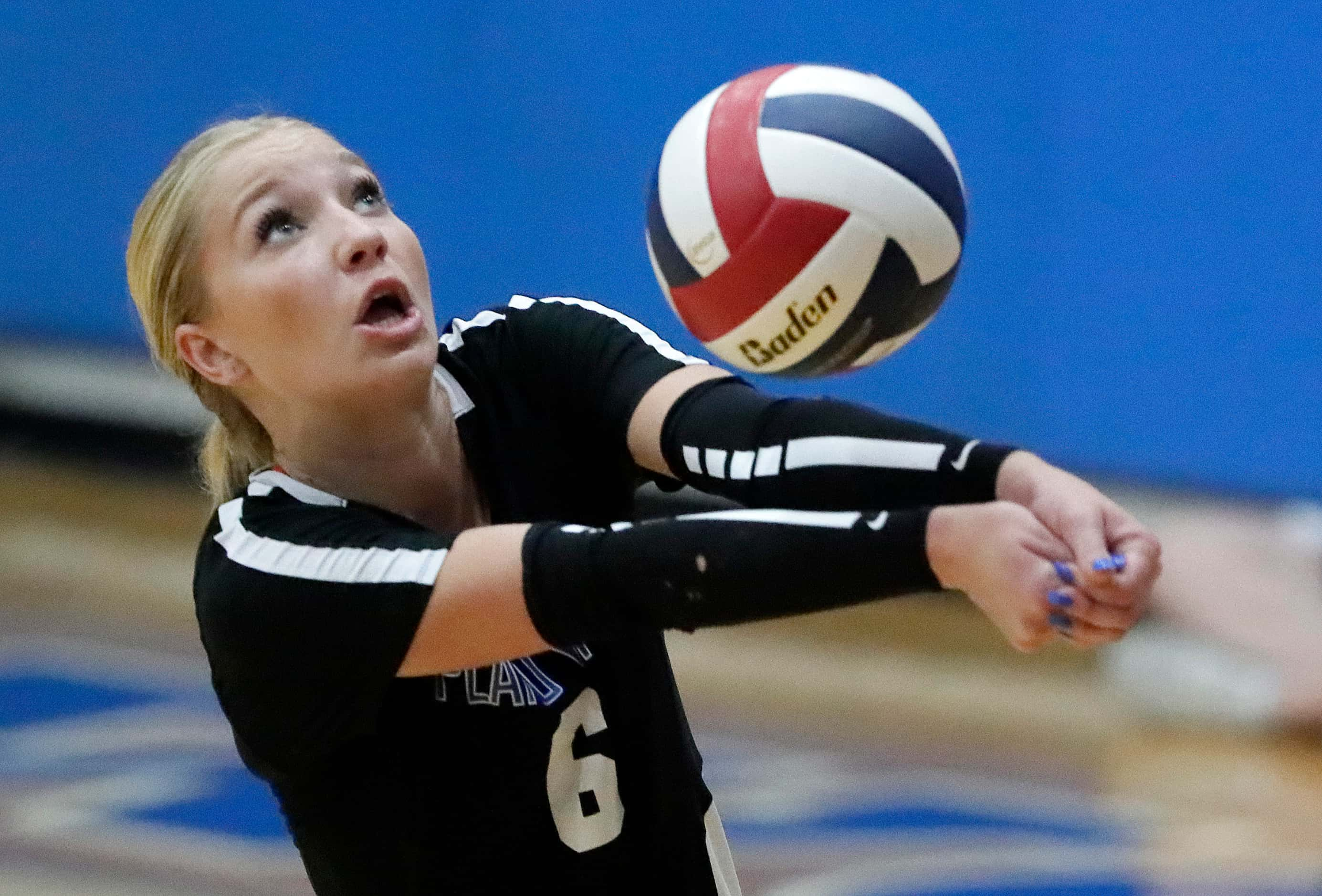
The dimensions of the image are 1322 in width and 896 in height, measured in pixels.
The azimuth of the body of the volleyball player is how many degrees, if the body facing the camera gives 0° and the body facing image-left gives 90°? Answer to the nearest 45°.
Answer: approximately 315°
